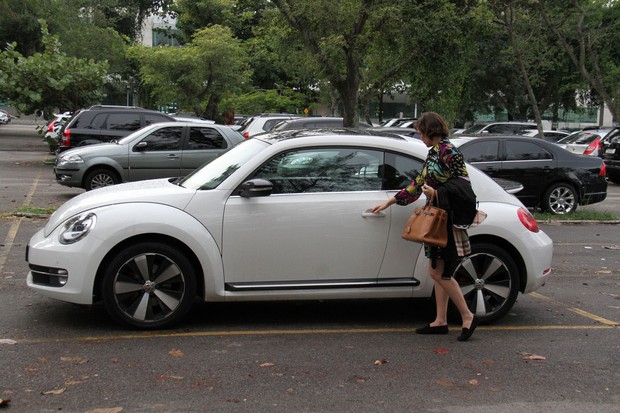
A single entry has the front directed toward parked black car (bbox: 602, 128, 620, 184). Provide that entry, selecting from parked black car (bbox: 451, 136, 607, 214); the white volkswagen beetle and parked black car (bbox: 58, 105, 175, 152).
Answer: parked black car (bbox: 58, 105, 175, 152)

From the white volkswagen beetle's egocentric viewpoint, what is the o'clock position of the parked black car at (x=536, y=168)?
The parked black car is roughly at 4 o'clock from the white volkswagen beetle.

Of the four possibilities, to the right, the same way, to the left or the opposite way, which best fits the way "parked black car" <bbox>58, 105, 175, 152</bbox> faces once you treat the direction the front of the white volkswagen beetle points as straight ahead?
the opposite way

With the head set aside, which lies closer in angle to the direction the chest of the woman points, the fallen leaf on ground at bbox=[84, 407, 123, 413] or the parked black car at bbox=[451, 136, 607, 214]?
the fallen leaf on ground

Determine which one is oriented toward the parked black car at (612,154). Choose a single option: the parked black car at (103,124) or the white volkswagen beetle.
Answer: the parked black car at (103,124)

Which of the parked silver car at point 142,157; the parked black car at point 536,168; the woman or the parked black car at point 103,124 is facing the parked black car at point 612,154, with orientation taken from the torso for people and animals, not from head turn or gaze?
the parked black car at point 103,124

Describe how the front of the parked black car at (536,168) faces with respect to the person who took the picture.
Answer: facing to the left of the viewer

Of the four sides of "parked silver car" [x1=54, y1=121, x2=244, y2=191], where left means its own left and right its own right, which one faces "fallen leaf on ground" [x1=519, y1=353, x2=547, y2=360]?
left

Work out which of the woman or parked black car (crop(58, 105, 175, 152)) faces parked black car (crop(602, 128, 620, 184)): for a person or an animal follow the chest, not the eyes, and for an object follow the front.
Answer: parked black car (crop(58, 105, 175, 152))

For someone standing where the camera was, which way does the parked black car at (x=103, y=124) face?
facing to the right of the viewer

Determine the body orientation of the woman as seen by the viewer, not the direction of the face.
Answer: to the viewer's left

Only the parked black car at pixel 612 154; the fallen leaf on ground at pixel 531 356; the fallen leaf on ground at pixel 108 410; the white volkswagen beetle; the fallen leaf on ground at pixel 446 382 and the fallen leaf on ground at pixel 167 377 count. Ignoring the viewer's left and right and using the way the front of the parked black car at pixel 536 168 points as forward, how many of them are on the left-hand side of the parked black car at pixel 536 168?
5

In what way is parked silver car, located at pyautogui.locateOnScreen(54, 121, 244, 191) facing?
to the viewer's left

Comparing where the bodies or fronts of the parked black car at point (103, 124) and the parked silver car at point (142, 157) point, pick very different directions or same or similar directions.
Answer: very different directions

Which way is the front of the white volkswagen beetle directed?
to the viewer's left
